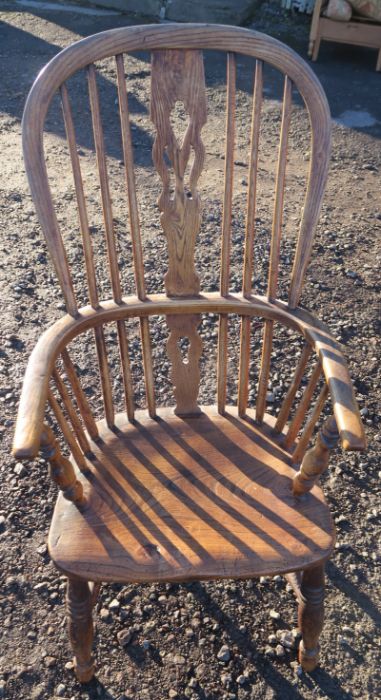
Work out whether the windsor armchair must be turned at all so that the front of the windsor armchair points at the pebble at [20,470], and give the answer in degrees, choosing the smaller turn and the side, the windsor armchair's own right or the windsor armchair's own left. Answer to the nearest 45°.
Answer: approximately 135° to the windsor armchair's own right

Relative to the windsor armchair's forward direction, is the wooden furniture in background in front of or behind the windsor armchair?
behind

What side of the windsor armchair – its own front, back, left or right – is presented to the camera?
front
